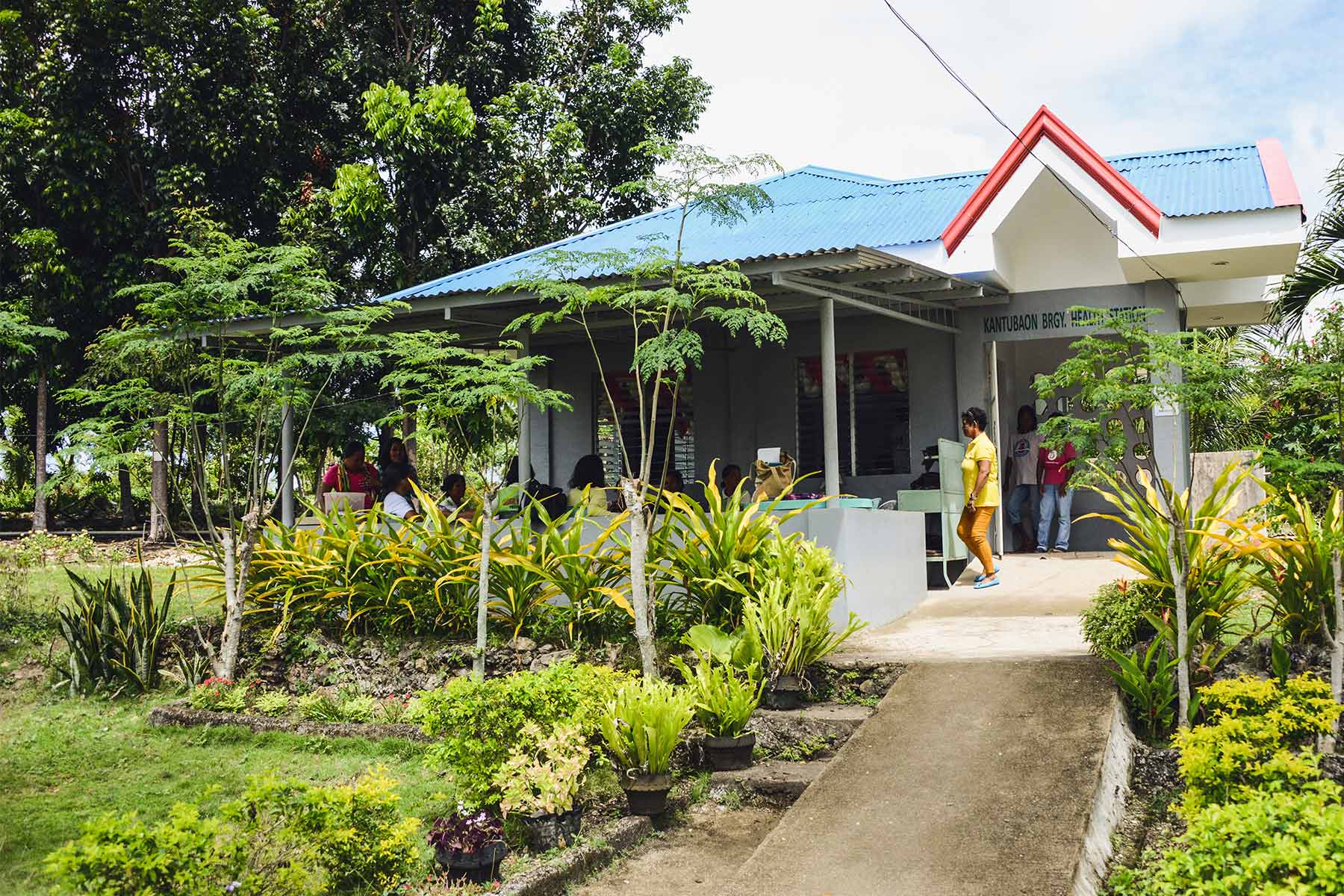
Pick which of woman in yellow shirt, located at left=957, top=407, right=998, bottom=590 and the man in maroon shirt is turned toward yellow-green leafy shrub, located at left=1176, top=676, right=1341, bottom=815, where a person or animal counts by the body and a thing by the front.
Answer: the man in maroon shirt

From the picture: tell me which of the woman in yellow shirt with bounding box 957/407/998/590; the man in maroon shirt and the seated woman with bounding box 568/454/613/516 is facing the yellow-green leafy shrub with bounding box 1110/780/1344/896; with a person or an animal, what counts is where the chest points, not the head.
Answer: the man in maroon shirt

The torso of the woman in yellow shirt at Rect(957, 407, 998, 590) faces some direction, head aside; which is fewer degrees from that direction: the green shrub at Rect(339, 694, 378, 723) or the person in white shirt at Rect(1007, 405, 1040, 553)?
the green shrub

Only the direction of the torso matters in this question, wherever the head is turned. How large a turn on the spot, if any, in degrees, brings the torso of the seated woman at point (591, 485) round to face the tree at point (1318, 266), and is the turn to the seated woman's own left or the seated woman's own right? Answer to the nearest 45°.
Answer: approximately 90° to the seated woman's own right

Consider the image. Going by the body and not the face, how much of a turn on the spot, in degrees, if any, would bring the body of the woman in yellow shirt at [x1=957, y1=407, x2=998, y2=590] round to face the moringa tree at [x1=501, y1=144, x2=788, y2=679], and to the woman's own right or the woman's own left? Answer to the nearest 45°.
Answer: approximately 45° to the woman's own left

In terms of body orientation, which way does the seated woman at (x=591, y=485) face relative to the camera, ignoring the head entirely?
away from the camera

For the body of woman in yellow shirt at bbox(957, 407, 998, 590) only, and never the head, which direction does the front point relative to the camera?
to the viewer's left

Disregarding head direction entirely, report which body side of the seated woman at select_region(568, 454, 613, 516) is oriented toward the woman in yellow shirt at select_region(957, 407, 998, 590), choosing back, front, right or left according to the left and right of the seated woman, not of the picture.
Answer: right

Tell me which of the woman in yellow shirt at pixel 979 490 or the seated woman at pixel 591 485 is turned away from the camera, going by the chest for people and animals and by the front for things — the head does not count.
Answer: the seated woman

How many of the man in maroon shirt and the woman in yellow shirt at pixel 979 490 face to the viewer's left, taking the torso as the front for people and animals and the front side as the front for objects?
1

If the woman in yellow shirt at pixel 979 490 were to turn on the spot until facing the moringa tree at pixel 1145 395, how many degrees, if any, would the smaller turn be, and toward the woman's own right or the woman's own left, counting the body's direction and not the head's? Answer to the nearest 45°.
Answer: approximately 90° to the woman's own left

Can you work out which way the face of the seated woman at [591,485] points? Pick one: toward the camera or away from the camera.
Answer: away from the camera
